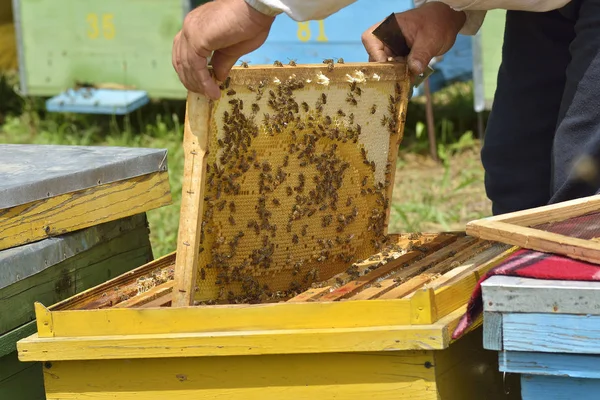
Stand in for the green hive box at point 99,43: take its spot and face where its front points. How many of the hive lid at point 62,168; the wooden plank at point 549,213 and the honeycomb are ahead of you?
3

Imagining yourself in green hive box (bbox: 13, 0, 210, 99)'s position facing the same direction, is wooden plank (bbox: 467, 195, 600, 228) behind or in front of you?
in front

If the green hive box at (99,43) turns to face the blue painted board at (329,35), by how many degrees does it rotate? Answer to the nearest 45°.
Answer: approximately 45° to its left

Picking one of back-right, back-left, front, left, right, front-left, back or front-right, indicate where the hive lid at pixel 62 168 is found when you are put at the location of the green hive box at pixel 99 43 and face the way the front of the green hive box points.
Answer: front

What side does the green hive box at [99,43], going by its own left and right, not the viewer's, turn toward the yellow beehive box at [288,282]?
front

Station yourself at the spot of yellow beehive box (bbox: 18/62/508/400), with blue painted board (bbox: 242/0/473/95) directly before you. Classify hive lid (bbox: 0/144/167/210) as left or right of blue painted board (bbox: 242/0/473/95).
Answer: left

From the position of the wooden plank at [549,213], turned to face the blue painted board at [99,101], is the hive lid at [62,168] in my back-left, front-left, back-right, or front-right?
front-left

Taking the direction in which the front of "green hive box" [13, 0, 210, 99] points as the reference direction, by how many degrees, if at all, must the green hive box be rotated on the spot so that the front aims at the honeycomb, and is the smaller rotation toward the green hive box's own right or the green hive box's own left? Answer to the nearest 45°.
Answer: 0° — it already faces it

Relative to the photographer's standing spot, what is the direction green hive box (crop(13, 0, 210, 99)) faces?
facing the viewer

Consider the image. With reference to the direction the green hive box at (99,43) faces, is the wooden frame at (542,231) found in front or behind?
in front
